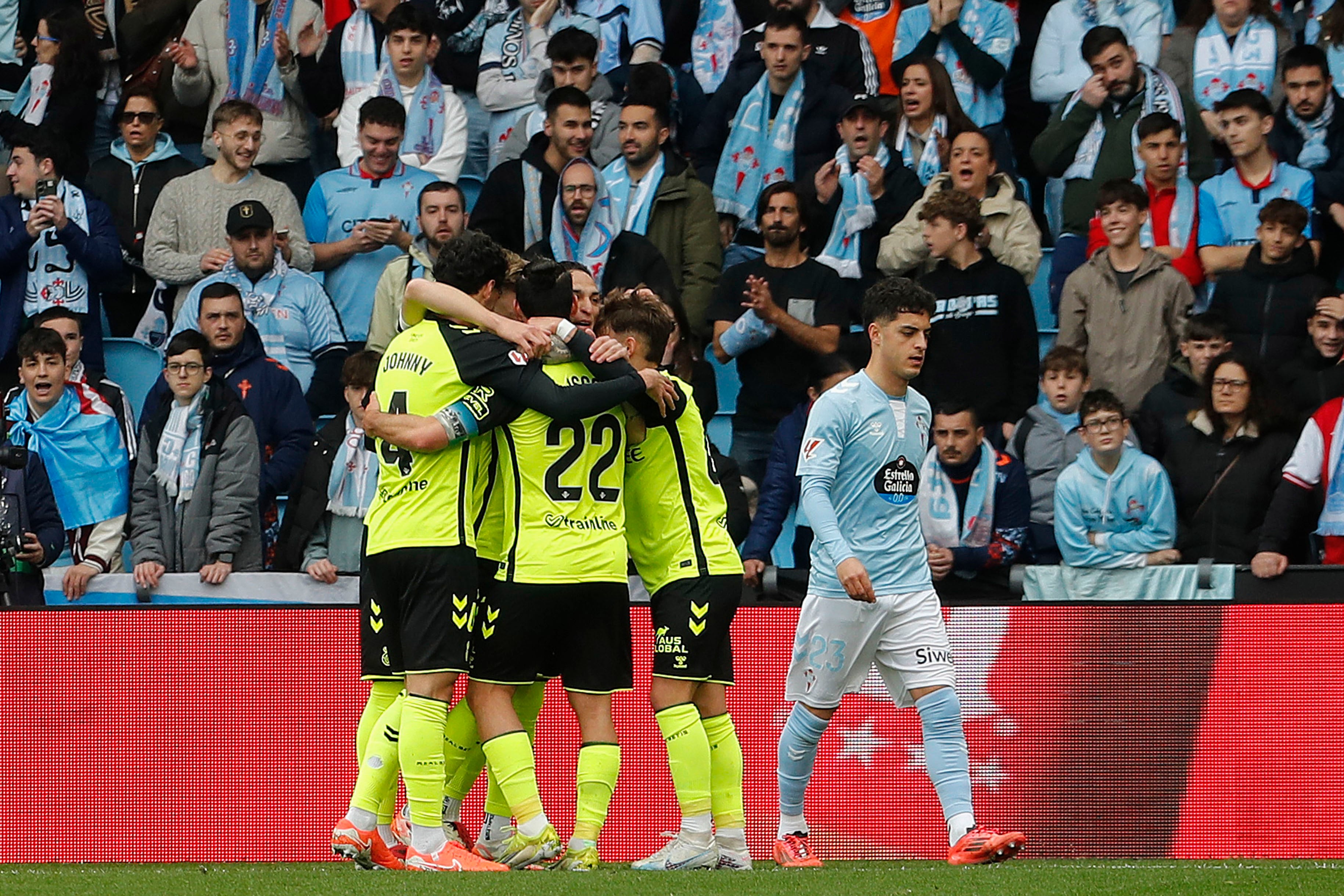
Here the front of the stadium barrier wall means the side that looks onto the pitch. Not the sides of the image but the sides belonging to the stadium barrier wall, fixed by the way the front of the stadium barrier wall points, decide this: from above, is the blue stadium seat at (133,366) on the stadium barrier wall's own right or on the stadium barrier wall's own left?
on the stadium barrier wall's own right

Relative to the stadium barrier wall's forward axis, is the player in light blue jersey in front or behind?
in front

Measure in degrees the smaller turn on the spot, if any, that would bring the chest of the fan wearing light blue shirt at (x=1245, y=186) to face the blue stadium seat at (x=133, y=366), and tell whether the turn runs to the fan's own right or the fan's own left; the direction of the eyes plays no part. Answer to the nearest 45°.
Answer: approximately 90° to the fan's own right

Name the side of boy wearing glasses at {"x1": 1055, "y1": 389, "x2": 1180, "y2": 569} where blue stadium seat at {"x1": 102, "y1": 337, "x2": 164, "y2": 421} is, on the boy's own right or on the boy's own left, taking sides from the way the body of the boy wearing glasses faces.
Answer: on the boy's own right

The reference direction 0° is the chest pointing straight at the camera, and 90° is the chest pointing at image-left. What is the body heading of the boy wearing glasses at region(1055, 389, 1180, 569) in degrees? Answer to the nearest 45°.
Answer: approximately 0°

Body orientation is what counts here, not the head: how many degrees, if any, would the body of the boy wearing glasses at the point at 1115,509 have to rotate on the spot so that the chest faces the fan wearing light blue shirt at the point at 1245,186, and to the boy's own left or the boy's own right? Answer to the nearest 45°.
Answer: approximately 180°

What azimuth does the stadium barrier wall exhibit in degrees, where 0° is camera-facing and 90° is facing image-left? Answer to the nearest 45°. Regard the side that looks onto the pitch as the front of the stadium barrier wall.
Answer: approximately 0°

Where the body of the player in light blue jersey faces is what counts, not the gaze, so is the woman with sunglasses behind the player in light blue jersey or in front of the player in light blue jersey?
behind

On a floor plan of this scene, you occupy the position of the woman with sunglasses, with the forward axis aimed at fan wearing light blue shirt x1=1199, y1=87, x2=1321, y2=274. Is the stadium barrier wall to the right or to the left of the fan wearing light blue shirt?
right

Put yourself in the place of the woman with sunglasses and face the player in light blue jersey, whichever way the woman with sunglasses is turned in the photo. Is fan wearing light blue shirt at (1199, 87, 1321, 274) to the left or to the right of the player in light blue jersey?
left
